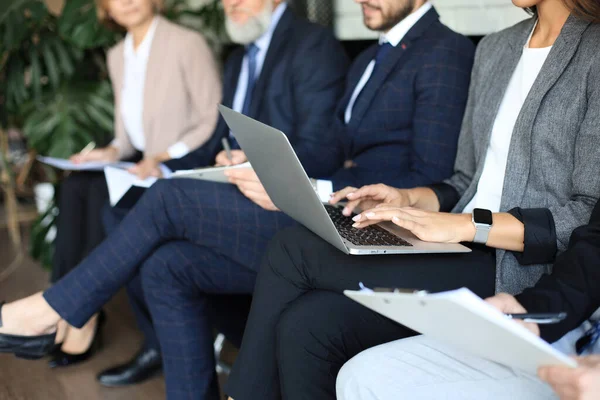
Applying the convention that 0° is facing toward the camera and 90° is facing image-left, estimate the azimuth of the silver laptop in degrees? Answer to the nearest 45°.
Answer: approximately 225°

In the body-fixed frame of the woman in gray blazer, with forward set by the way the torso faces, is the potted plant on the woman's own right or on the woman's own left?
on the woman's own right

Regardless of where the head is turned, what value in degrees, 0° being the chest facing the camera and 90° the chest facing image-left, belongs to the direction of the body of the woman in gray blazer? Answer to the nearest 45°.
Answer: approximately 45°

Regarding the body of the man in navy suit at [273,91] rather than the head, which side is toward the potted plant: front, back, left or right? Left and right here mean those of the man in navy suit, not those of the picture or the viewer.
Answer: right

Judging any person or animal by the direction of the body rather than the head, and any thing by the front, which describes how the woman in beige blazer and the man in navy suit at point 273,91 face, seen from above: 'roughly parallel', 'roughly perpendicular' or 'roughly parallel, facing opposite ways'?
roughly parallel

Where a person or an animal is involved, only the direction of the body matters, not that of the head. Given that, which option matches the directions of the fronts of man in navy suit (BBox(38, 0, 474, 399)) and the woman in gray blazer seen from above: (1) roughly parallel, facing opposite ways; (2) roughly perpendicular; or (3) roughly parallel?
roughly parallel

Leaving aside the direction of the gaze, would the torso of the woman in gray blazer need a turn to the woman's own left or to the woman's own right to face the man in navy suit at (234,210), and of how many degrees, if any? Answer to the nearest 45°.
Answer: approximately 90° to the woman's own right

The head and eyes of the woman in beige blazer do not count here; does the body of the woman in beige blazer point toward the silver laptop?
no

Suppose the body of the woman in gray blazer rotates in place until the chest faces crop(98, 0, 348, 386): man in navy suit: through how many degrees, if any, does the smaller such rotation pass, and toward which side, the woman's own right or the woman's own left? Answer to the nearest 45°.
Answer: approximately 90° to the woman's own right

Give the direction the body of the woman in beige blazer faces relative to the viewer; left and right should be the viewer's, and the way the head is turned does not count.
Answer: facing the viewer and to the left of the viewer

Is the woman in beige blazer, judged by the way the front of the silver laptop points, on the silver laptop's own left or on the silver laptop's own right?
on the silver laptop's own left

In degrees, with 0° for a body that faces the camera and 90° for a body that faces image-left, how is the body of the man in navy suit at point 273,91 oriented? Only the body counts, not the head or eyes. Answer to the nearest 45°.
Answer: approximately 45°

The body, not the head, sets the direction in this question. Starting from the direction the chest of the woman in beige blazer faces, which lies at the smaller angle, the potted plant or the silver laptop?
the silver laptop

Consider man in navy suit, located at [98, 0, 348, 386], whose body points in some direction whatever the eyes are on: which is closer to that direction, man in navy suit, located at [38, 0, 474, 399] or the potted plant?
the man in navy suit

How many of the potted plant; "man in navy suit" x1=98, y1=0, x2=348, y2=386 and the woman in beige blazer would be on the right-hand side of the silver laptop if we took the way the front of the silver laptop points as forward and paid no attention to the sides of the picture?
0

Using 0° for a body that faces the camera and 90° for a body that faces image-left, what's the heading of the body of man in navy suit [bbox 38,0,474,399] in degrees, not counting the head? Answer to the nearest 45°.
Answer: approximately 45°

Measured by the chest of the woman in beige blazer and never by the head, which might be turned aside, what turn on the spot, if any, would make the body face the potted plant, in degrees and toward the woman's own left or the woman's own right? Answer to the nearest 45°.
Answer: approximately 90° to the woman's own right

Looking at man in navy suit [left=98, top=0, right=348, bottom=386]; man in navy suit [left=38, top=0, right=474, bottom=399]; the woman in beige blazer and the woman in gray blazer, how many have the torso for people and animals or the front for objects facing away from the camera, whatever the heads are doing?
0

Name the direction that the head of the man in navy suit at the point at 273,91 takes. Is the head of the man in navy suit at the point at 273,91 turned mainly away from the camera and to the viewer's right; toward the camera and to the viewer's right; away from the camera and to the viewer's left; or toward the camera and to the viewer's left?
toward the camera and to the viewer's left
